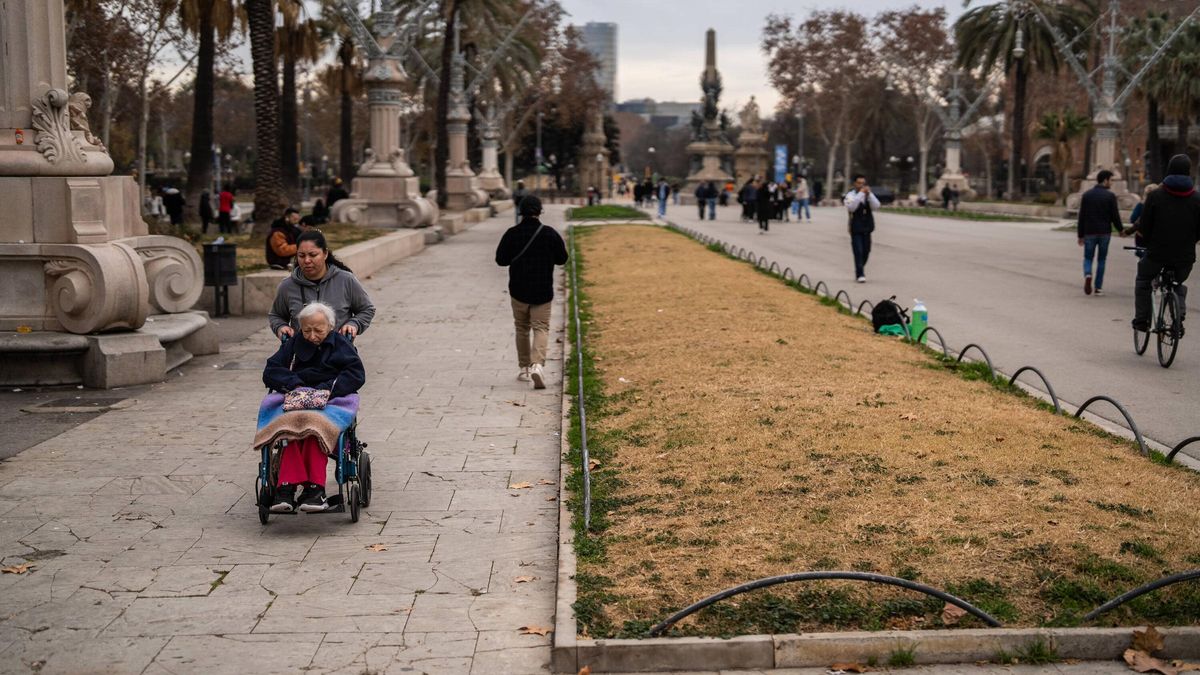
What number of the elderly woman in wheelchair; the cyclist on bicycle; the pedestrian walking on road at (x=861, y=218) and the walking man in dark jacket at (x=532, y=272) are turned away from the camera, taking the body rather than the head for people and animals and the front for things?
2

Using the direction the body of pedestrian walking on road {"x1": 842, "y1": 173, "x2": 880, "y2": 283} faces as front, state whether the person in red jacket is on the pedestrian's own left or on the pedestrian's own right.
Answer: on the pedestrian's own right

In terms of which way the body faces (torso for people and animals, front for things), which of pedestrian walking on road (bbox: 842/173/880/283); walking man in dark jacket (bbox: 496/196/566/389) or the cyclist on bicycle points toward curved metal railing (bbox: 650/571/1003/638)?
the pedestrian walking on road

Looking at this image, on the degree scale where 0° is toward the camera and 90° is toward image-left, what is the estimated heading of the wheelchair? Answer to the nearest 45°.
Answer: approximately 0°

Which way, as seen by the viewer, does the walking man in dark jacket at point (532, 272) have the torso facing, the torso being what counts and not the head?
away from the camera

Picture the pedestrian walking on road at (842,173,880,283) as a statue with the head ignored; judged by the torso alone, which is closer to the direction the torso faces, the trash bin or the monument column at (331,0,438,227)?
the trash bin

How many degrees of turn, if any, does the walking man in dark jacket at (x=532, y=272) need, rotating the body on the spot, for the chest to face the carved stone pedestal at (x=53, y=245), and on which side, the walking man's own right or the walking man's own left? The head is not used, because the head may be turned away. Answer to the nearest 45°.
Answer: approximately 90° to the walking man's own left

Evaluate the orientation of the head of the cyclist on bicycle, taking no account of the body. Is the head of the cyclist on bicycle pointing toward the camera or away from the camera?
away from the camera

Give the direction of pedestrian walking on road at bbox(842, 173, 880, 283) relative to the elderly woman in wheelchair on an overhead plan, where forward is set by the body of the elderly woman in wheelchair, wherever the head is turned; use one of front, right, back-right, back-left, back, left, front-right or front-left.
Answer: back-left

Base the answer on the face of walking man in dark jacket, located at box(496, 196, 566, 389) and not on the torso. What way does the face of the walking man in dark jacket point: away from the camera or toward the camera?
away from the camera

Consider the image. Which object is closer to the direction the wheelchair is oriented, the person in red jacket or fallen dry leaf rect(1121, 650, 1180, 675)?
the fallen dry leaf

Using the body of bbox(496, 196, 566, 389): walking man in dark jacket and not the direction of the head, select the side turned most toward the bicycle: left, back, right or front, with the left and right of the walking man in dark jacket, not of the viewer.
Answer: right

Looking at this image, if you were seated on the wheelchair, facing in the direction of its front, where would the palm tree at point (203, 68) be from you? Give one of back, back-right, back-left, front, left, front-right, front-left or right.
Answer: back

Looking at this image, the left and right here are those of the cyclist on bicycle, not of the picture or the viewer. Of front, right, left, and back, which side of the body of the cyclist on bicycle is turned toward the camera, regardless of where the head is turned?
back

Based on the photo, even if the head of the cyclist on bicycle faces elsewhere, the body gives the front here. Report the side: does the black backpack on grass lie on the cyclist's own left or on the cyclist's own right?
on the cyclist's own left

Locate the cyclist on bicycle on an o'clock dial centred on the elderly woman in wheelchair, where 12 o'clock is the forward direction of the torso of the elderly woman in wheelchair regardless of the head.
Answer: The cyclist on bicycle is roughly at 8 o'clock from the elderly woman in wheelchair.
